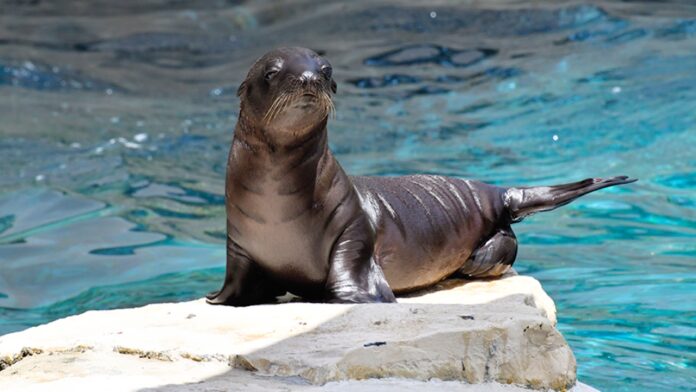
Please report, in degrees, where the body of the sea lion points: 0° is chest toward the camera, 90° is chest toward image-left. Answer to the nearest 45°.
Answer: approximately 45°
